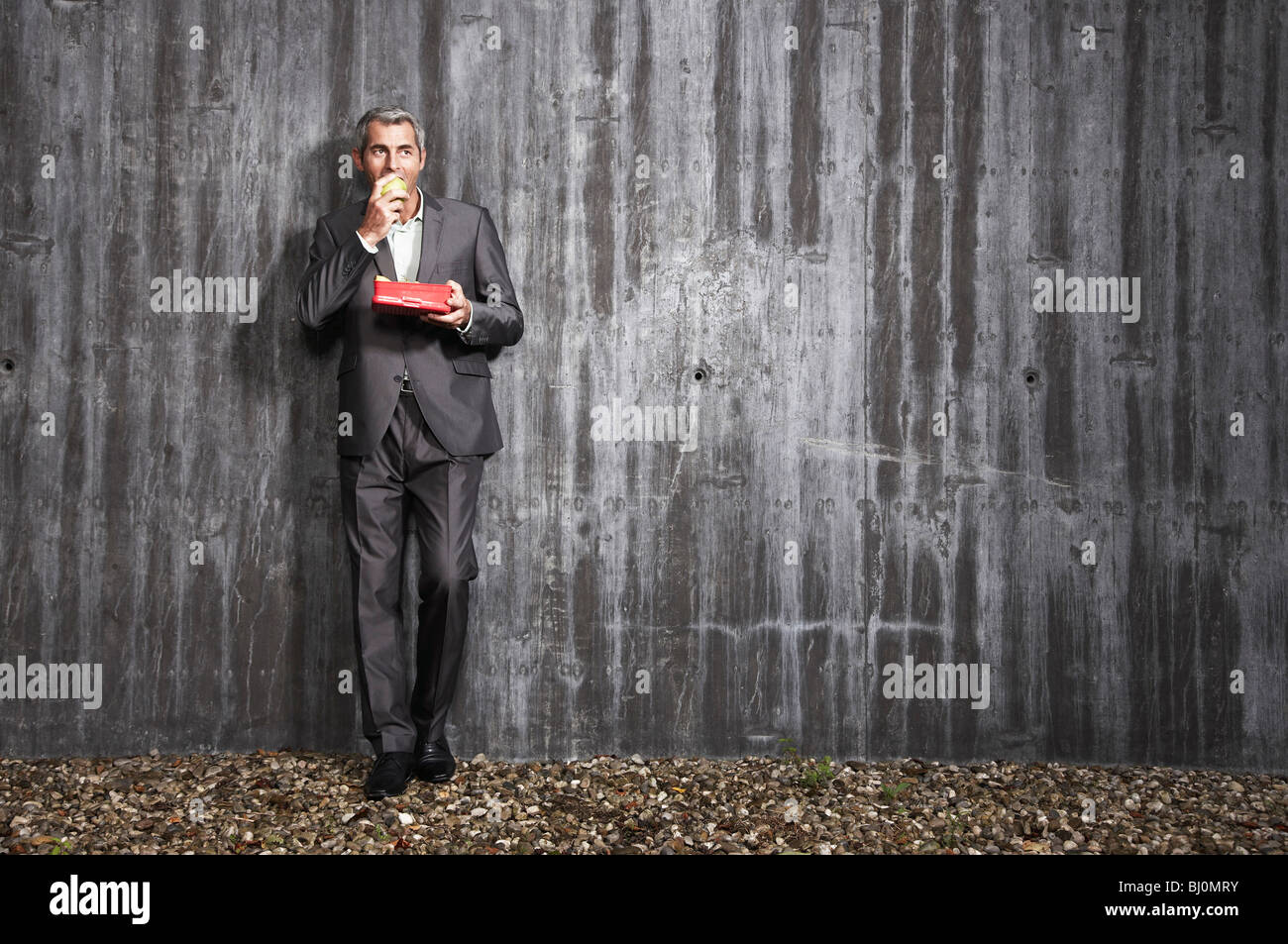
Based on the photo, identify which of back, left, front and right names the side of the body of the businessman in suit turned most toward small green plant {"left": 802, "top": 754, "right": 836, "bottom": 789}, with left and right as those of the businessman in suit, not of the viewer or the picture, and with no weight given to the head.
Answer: left

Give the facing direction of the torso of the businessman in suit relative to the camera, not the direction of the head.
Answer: toward the camera
